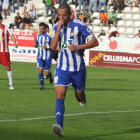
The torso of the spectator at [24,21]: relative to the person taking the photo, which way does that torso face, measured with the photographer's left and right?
facing the viewer and to the left of the viewer

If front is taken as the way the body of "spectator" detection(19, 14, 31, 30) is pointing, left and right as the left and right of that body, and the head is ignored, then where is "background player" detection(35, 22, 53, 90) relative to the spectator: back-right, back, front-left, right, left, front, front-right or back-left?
front-left

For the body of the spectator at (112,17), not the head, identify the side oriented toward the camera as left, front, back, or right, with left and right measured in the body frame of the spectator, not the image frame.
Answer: front

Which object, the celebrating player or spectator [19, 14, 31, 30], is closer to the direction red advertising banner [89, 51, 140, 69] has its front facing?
the celebrating player

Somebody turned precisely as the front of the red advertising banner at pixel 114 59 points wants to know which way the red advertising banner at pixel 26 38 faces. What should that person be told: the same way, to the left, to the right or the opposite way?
the same way

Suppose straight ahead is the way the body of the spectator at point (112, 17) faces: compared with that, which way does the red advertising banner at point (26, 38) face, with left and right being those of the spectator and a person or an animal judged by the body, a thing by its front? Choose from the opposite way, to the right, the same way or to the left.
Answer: the same way

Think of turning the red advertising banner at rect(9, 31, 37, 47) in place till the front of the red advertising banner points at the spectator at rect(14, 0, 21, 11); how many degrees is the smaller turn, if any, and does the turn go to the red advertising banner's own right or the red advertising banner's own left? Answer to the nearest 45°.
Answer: approximately 180°

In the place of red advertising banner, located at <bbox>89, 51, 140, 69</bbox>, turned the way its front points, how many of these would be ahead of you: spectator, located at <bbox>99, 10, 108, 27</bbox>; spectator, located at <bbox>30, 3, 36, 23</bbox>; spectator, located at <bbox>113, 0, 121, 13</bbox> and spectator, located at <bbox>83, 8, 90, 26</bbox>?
0

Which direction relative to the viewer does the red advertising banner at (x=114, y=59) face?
toward the camera

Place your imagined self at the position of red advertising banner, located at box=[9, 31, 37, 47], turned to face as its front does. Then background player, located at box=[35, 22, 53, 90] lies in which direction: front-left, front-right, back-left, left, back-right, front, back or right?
front

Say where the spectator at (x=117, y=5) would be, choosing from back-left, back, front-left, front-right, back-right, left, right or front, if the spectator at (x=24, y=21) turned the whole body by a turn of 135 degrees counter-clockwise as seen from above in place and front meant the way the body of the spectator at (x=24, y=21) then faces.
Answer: front

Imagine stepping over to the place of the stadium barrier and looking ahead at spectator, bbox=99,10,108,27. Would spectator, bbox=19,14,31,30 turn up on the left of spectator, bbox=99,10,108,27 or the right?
left

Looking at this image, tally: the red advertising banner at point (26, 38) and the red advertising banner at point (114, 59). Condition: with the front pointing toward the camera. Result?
2

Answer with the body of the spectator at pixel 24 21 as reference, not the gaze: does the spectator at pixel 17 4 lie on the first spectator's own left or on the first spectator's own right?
on the first spectator's own right

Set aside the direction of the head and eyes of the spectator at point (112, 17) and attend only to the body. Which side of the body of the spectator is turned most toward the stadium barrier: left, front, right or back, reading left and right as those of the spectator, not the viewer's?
front

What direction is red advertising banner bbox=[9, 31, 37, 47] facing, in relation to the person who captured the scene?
facing the viewer
